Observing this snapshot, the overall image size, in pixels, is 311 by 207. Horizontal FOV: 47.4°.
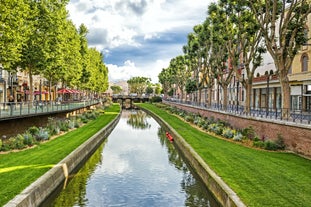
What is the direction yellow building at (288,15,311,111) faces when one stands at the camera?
facing the viewer and to the left of the viewer

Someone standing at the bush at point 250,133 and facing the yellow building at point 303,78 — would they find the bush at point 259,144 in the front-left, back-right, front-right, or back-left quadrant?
back-right

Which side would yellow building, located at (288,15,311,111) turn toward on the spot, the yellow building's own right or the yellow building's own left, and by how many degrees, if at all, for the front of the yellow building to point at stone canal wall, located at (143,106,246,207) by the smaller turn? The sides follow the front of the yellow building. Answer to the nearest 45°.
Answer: approximately 45° to the yellow building's own left

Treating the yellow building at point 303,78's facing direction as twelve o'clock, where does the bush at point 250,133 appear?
The bush is roughly at 11 o'clock from the yellow building.

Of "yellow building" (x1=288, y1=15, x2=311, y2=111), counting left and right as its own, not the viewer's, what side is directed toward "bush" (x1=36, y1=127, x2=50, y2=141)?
front

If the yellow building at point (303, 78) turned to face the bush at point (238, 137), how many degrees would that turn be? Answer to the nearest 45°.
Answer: approximately 45° to its left

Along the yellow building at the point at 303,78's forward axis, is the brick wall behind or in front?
in front

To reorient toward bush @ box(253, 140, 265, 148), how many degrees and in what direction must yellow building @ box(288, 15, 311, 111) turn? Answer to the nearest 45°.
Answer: approximately 45° to its left

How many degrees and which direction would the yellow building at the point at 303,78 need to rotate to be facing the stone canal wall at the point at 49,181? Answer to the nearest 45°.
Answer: approximately 45° to its left

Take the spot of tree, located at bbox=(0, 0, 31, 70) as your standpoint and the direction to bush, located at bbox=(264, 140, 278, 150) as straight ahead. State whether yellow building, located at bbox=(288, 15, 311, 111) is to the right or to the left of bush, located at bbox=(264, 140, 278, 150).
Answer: left

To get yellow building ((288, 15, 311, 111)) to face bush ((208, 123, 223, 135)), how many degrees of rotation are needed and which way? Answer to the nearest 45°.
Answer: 0° — it already faces it
